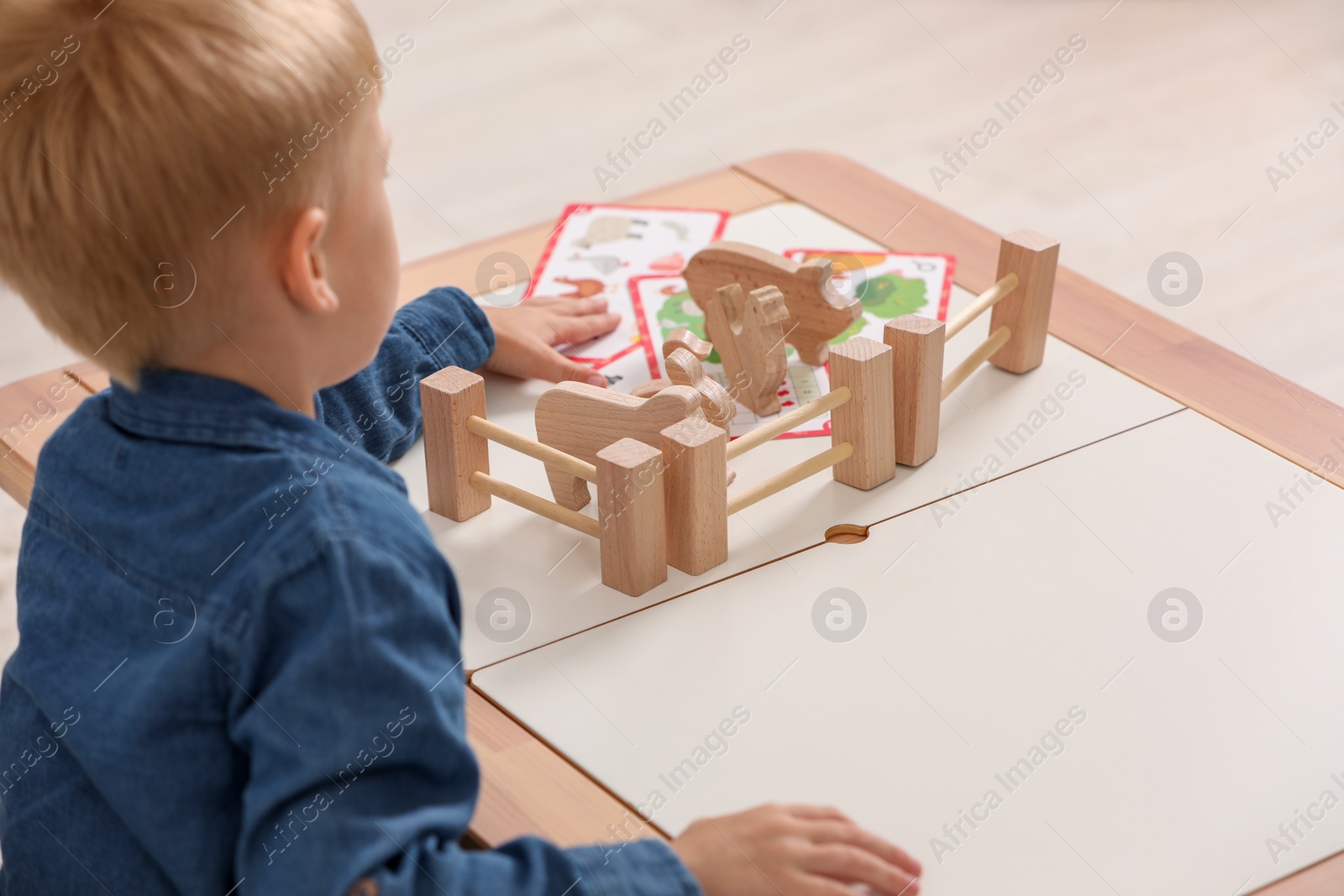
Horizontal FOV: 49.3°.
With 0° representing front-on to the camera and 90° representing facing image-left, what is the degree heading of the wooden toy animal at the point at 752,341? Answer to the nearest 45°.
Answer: approximately 315°

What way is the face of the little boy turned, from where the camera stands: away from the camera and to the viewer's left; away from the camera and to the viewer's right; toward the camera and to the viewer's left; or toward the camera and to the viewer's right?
away from the camera and to the viewer's right

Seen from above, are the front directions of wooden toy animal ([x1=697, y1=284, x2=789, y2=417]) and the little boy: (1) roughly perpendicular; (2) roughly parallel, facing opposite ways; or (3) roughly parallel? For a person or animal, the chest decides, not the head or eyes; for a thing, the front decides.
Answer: roughly perpendicular

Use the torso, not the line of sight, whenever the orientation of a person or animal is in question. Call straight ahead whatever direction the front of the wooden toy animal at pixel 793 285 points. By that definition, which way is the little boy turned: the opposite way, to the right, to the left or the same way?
to the left

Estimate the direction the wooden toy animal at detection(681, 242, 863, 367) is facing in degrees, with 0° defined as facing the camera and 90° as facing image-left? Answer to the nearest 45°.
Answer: approximately 315°
